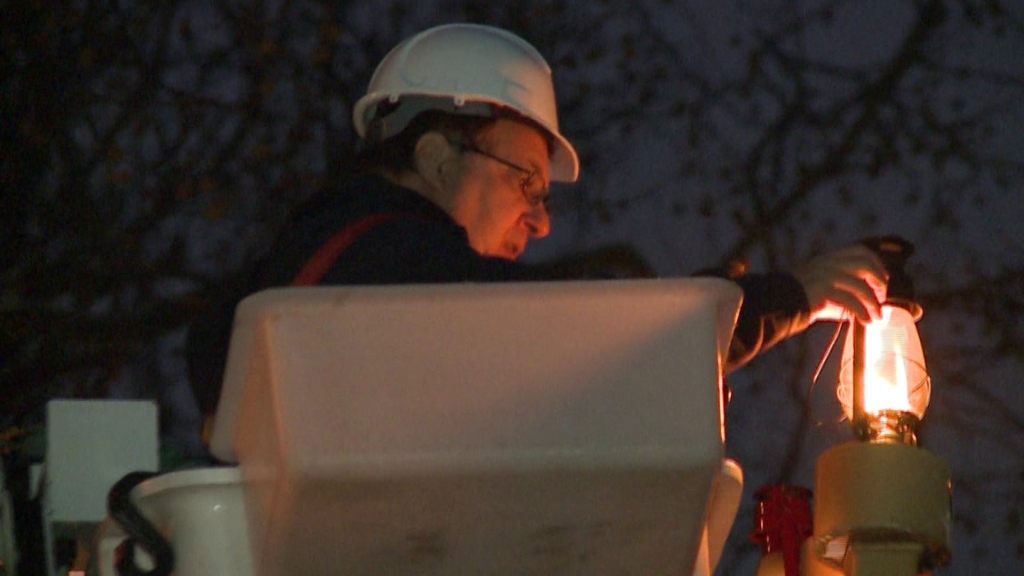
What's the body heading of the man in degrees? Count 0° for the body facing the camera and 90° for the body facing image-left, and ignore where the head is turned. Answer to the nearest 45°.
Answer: approximately 270°

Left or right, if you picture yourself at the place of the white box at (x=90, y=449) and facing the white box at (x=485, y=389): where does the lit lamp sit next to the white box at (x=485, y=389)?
left

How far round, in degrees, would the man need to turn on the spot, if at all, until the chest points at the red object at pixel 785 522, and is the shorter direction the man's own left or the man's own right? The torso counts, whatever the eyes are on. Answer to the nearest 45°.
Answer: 0° — they already face it

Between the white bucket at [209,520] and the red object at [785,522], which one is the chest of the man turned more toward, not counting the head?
the red object

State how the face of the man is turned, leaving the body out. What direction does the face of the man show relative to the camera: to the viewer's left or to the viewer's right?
to the viewer's right

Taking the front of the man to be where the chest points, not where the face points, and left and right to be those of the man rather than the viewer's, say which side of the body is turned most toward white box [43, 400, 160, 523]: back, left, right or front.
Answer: back

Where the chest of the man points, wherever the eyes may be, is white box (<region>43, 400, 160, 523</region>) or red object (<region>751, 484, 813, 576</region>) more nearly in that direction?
the red object
